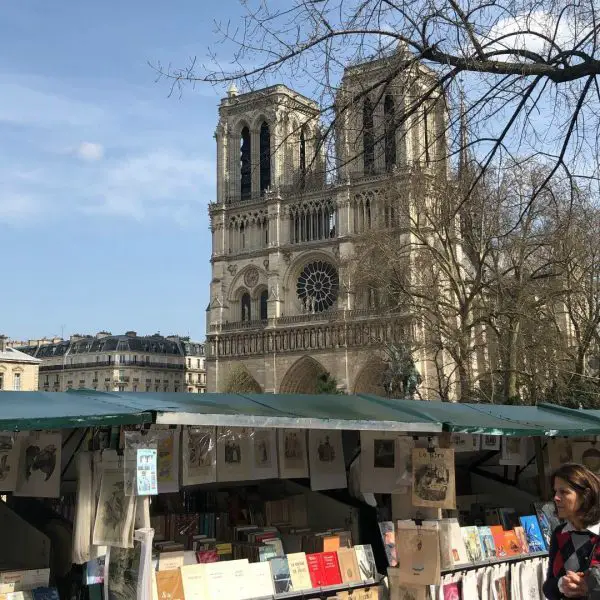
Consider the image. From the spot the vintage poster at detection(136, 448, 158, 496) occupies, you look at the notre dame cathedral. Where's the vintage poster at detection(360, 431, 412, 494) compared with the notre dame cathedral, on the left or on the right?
right

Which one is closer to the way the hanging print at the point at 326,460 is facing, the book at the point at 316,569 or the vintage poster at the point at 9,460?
the book

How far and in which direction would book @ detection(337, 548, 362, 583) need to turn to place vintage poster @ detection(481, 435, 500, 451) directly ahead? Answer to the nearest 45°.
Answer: approximately 135° to its left

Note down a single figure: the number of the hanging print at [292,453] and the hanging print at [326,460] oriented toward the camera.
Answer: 2

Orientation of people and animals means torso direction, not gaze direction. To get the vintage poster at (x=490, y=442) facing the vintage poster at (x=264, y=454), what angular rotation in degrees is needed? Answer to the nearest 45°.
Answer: approximately 45° to its right

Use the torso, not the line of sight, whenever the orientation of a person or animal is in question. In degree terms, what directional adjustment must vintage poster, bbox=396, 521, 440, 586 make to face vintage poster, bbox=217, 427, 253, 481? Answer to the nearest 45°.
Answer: approximately 90° to its right

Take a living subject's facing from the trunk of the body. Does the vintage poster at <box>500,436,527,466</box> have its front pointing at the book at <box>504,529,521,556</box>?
yes

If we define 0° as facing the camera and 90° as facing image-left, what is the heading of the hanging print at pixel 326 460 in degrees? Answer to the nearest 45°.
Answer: approximately 0°
